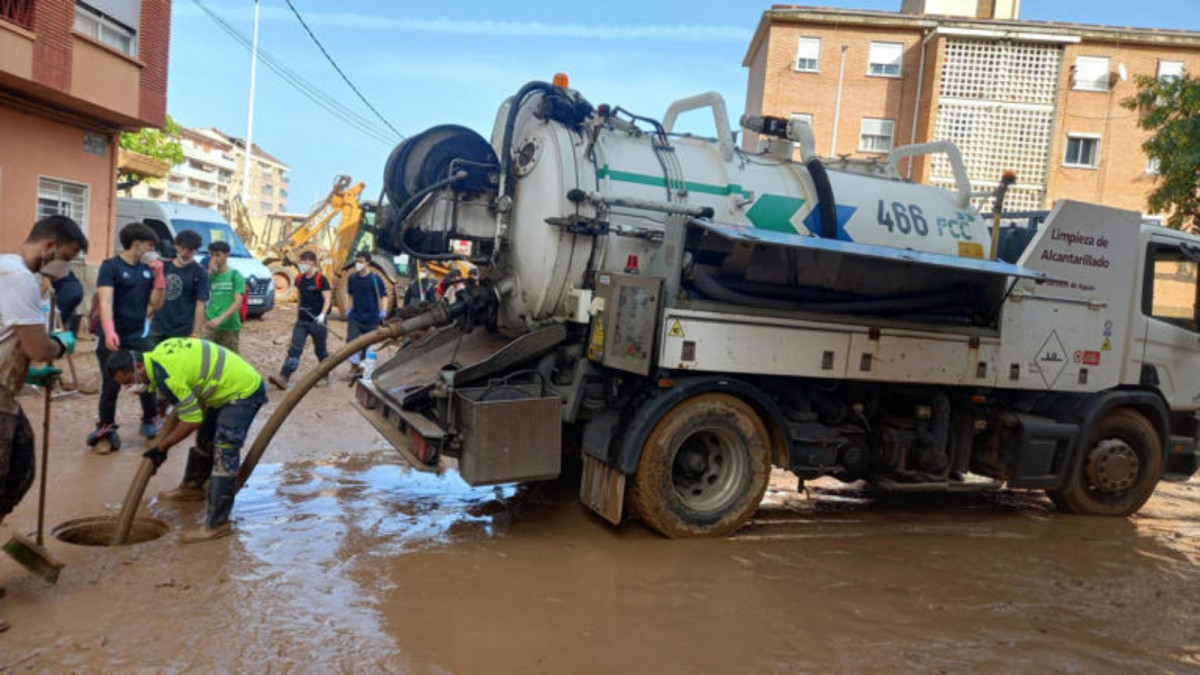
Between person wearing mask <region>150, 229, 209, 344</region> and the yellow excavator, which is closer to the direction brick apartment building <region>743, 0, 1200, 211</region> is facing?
the person wearing mask

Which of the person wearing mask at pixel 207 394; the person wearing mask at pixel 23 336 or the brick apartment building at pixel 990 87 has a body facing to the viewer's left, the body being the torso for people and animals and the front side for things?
the person wearing mask at pixel 207 394

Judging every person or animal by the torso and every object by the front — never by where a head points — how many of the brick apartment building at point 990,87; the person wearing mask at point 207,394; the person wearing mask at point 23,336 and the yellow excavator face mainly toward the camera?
1

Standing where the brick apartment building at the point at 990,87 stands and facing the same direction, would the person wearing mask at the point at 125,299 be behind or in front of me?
in front

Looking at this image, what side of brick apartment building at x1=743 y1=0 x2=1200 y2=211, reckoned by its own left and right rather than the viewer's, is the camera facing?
front

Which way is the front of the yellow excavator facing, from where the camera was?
facing to the left of the viewer

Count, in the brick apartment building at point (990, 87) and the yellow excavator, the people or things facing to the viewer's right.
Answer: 0

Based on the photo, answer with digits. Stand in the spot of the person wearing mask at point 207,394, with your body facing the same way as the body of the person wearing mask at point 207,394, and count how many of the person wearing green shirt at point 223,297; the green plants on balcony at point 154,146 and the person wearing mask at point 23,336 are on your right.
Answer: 2

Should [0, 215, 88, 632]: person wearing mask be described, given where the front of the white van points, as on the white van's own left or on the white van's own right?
on the white van's own right

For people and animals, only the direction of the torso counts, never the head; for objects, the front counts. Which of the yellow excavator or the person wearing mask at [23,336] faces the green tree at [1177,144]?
the person wearing mask

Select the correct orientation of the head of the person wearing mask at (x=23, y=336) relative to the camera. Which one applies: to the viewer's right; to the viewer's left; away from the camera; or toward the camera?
to the viewer's right

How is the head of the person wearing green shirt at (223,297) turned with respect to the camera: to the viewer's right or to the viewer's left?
to the viewer's left

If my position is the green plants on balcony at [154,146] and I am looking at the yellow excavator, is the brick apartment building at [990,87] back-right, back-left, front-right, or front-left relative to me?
front-left

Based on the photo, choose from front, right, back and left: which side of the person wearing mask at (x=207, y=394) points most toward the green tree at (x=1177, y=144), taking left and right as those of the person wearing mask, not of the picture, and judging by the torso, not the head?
back

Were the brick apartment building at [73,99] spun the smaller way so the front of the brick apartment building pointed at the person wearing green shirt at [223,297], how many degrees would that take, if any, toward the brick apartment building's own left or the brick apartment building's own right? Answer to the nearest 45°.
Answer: approximately 45° to the brick apartment building's own right

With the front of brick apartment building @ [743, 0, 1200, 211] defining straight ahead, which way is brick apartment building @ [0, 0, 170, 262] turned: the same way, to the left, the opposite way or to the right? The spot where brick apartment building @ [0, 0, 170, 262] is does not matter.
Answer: to the left

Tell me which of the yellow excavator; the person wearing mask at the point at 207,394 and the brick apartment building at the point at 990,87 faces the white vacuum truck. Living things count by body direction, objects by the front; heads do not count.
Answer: the brick apartment building

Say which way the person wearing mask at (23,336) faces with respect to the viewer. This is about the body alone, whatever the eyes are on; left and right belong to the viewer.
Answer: facing to the right of the viewer

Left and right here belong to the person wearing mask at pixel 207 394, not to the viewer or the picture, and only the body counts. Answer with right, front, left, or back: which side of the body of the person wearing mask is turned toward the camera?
left
